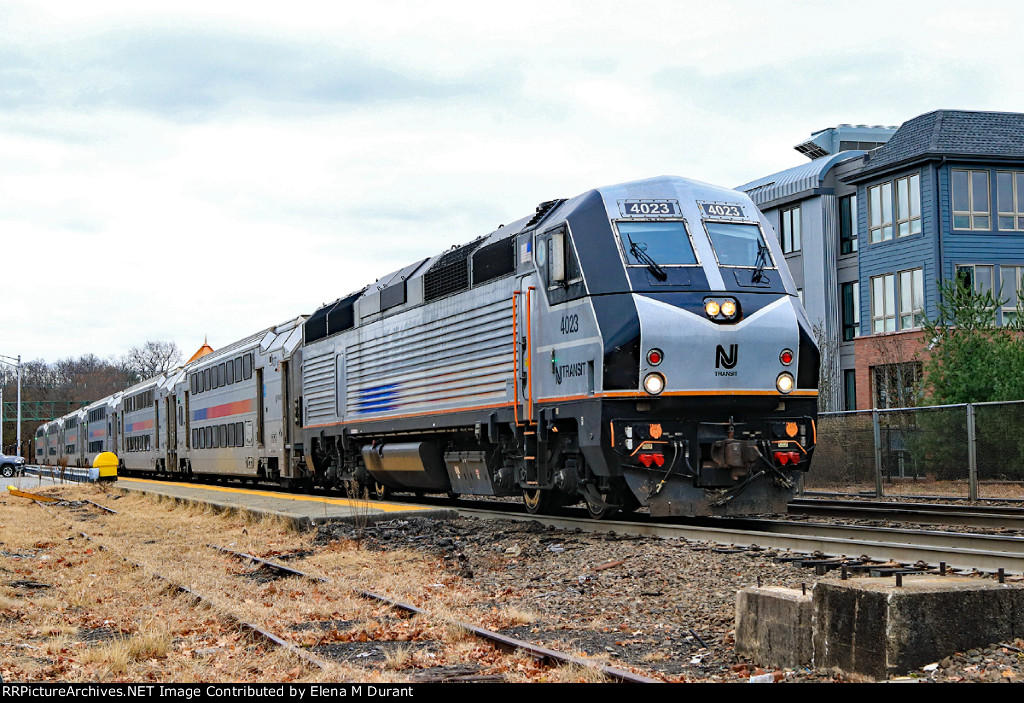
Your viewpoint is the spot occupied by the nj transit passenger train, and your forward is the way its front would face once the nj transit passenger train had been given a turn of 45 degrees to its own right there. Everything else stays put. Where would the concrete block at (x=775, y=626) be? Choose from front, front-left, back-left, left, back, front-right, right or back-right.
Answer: front

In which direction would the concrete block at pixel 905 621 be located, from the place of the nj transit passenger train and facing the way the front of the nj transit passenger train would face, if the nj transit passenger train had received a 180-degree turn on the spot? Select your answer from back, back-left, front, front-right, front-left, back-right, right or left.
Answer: back-left

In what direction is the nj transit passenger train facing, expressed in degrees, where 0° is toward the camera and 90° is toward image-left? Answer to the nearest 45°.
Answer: approximately 315°

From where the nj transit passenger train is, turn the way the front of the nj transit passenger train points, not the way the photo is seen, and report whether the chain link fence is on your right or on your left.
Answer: on your left

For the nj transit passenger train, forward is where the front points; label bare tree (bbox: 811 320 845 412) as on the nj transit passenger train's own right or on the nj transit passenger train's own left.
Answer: on the nj transit passenger train's own left

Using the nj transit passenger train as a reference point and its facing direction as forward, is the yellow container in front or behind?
behind

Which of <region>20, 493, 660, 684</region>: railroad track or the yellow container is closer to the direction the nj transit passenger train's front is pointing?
the railroad track
